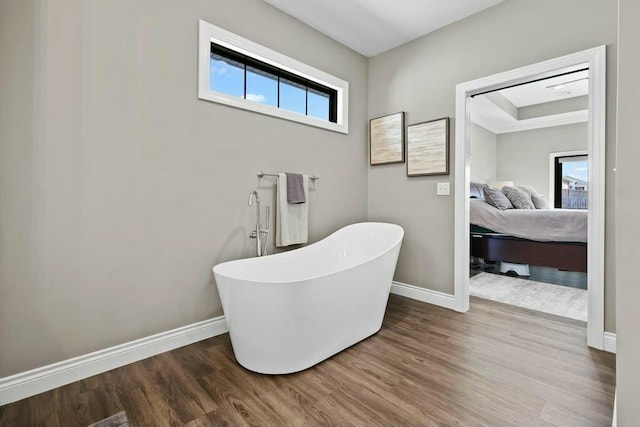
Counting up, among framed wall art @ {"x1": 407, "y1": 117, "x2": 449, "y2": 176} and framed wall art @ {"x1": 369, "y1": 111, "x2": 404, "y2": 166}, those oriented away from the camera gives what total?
0

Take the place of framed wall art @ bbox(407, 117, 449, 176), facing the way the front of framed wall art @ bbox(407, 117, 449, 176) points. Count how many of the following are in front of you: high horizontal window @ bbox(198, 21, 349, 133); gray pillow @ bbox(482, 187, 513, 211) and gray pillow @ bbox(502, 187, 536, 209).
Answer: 1

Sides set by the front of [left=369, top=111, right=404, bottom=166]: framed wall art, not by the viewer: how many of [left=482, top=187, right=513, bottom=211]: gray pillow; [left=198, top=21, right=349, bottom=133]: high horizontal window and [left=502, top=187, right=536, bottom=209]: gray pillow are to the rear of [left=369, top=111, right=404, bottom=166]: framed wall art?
2

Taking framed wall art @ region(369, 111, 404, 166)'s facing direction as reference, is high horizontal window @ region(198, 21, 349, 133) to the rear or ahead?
ahead

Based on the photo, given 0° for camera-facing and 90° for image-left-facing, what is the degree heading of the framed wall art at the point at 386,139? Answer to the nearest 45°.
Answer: approximately 45°

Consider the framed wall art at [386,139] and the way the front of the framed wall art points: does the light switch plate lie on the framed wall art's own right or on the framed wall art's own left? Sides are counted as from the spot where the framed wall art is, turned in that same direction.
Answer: on the framed wall art's own left

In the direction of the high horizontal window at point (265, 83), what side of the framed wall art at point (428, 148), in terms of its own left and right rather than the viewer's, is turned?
front

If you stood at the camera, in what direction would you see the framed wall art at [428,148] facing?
facing the viewer and to the left of the viewer

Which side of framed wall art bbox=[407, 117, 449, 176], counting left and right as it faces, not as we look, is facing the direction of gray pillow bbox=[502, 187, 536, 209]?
back

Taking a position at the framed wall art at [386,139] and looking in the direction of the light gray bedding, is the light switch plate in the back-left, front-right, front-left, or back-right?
front-right

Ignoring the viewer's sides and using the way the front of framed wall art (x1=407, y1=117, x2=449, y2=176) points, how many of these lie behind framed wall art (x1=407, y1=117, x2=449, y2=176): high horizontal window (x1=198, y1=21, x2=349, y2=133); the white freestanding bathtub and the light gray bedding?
1

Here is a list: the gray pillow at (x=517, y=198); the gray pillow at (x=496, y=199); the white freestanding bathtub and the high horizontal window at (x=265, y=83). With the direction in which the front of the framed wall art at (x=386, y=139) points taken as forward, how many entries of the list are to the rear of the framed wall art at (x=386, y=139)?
2

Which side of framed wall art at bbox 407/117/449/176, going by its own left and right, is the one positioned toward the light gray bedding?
back
